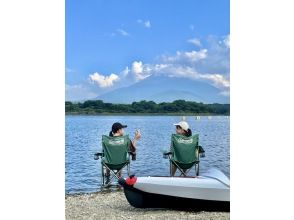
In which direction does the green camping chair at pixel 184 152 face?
away from the camera

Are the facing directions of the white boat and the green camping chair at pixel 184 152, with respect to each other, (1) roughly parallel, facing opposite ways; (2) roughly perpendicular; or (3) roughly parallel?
roughly perpendicular

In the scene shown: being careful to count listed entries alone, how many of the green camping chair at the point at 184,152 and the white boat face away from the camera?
1

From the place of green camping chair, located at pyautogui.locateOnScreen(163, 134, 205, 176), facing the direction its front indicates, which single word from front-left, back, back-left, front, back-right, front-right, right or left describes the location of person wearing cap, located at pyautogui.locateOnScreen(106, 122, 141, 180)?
left

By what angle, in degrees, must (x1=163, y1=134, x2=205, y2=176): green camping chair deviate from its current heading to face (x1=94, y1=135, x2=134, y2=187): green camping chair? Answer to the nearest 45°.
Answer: approximately 90° to its left
